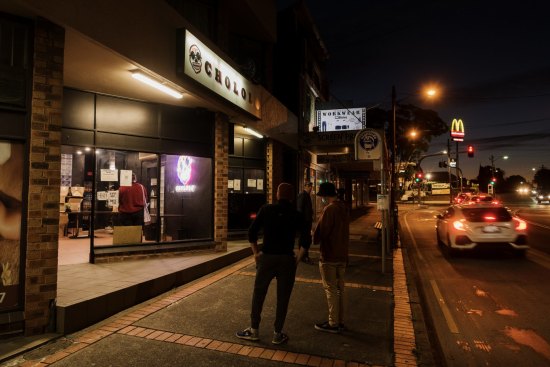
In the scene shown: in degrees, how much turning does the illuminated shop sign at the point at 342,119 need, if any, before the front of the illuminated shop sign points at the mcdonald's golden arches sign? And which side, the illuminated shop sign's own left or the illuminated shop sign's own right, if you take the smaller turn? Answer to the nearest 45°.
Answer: approximately 135° to the illuminated shop sign's own left

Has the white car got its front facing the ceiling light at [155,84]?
no

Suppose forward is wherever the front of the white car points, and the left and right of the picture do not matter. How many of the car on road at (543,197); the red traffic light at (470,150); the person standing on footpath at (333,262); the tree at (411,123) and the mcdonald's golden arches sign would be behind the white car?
1

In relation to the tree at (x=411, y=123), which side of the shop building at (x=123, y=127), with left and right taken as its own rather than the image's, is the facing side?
left

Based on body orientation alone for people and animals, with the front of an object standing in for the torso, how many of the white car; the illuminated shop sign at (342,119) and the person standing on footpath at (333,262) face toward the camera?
1

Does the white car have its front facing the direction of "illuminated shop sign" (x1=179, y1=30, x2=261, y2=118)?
no

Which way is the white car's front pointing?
away from the camera

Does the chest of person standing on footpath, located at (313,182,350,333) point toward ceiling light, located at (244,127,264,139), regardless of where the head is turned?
no

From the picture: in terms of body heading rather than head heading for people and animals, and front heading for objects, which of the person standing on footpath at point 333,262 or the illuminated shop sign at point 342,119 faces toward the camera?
the illuminated shop sign

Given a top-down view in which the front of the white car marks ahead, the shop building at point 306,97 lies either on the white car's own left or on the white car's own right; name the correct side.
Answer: on the white car's own left

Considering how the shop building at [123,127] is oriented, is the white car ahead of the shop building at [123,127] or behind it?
ahead

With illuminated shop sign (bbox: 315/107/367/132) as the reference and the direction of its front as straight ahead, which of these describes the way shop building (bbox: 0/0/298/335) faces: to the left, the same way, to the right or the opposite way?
to the left

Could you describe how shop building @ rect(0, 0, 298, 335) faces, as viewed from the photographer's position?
facing the viewer and to the right of the viewer

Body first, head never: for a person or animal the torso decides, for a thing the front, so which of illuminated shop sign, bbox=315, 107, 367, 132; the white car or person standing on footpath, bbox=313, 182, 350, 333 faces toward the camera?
the illuminated shop sign

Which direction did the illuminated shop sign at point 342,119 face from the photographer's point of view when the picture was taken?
facing the viewer

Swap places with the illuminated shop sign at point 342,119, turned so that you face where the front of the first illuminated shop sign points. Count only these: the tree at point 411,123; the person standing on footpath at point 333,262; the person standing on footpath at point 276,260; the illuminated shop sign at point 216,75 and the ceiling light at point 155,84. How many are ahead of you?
4
